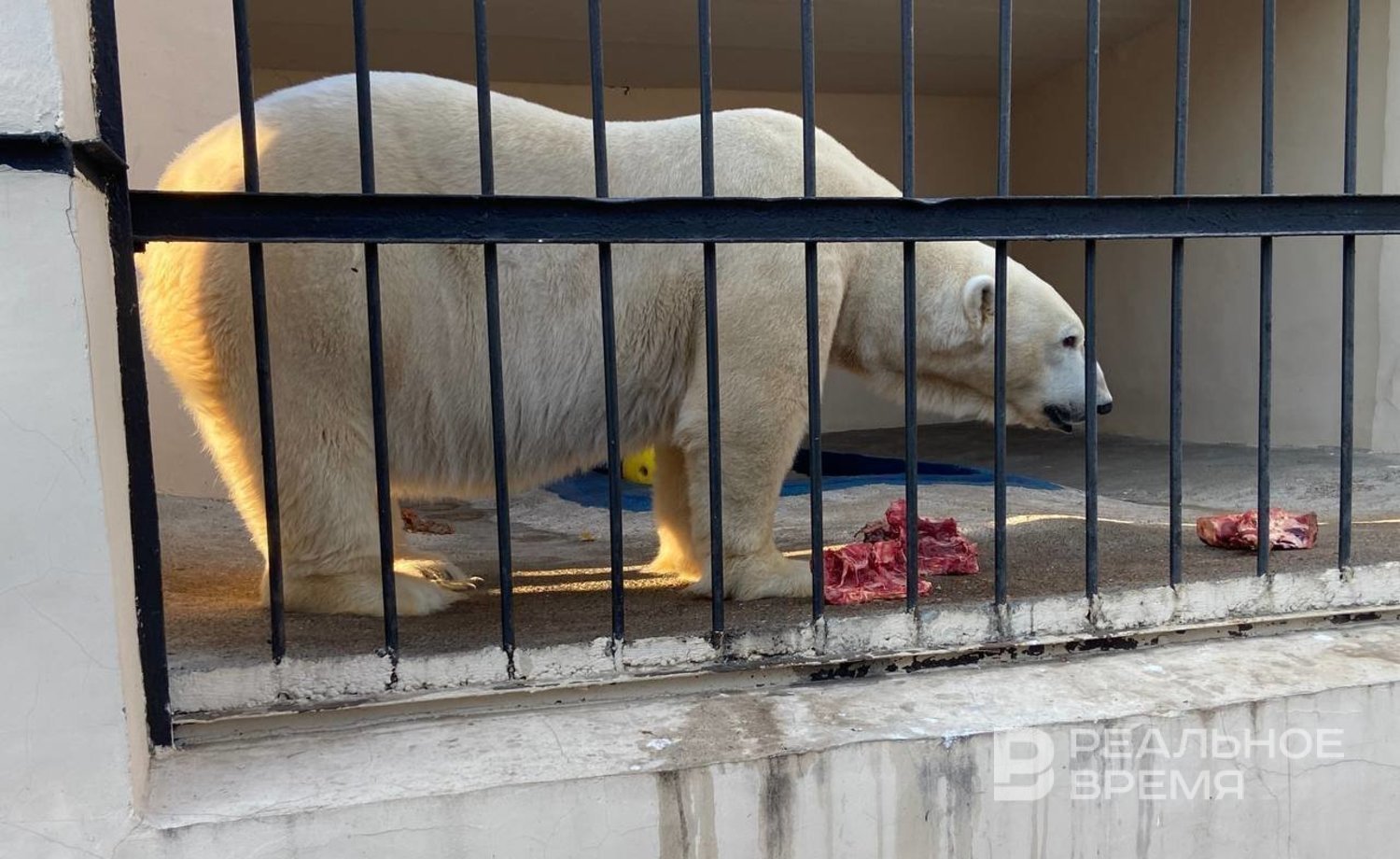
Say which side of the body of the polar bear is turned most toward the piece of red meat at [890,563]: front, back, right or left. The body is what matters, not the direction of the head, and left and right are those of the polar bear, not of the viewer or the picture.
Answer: front

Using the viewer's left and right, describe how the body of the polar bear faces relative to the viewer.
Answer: facing to the right of the viewer

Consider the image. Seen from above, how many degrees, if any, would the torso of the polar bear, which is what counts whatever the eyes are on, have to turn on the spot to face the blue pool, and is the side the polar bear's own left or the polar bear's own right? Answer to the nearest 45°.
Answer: approximately 90° to the polar bear's own left

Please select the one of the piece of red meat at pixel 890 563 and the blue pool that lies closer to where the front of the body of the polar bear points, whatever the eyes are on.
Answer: the piece of red meat

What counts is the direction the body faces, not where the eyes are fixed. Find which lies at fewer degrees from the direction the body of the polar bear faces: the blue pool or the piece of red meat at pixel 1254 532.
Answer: the piece of red meat

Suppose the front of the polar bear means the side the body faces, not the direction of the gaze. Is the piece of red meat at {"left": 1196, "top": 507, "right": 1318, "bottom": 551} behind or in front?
in front

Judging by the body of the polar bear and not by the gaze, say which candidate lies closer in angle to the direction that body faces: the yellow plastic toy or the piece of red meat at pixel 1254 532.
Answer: the piece of red meat

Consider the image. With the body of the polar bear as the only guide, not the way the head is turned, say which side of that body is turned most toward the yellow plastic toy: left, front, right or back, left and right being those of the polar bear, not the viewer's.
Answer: left
